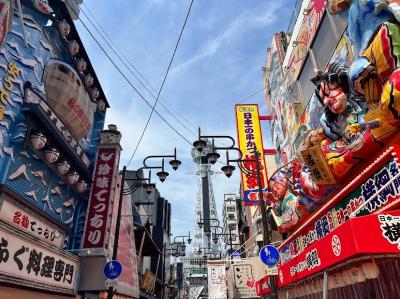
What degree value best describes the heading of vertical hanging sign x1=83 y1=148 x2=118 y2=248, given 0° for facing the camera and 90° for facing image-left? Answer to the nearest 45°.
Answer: approximately 0°

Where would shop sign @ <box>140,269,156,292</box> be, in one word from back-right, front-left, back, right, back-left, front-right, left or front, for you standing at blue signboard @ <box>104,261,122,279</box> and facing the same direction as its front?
back

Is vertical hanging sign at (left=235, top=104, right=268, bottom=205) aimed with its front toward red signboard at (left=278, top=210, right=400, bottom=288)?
yes

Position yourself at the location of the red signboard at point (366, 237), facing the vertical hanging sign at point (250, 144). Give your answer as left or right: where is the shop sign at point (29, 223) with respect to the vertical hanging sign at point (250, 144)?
left

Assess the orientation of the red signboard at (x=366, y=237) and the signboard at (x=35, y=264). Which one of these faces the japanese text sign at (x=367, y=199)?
the signboard at (x=35, y=264)

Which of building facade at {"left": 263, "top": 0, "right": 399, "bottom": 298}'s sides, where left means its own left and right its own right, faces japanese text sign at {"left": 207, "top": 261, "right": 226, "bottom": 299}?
right

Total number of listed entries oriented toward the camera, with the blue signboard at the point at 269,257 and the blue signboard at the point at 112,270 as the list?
2

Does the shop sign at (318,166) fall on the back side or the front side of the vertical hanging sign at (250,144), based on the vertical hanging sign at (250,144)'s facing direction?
on the front side

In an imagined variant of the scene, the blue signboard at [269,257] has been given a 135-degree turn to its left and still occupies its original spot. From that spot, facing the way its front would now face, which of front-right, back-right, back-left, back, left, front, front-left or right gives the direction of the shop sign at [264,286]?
front-left

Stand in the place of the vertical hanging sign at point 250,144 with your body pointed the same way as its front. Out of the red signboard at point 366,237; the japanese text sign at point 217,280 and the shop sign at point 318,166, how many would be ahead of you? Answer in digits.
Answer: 2

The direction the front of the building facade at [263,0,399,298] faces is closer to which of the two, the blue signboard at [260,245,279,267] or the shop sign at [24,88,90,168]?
the shop sign

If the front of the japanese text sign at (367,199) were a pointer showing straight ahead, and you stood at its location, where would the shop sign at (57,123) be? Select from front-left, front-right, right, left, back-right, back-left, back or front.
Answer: front-right

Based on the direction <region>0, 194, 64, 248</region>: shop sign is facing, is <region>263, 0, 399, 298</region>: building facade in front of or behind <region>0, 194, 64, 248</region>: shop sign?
in front
